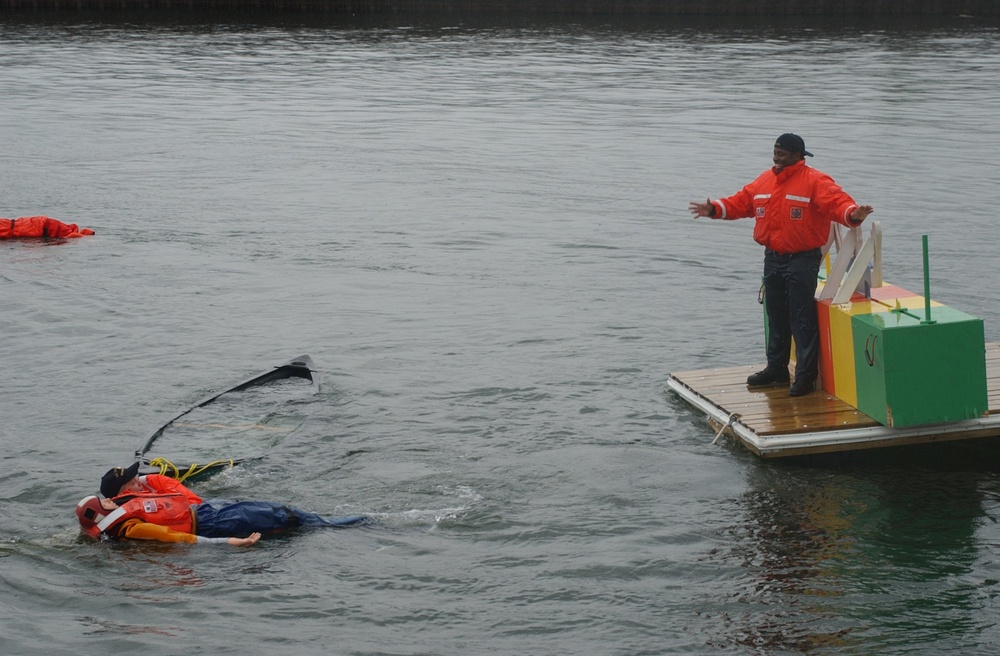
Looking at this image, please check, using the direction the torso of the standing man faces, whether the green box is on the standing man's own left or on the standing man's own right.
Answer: on the standing man's own left

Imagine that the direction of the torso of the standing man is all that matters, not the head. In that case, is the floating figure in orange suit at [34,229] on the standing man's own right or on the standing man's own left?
on the standing man's own right

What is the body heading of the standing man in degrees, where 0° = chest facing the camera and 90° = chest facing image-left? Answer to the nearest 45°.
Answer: approximately 45°

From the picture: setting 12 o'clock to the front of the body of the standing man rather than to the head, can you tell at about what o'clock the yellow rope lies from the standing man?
The yellow rope is roughly at 1 o'clock from the standing man.

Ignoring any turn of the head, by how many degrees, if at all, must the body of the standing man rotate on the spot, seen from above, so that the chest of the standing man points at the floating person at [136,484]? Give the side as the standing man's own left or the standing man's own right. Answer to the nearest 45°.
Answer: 0° — they already face them

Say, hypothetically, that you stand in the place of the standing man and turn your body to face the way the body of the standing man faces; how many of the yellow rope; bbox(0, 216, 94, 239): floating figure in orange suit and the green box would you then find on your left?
1

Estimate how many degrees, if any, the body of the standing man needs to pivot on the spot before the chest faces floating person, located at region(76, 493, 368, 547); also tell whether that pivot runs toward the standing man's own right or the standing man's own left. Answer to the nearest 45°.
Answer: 0° — they already face them
